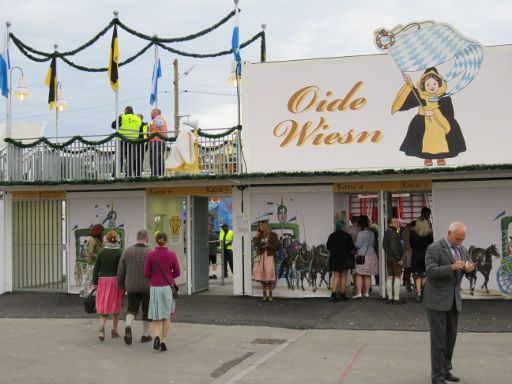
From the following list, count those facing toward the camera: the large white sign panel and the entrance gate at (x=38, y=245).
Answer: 2

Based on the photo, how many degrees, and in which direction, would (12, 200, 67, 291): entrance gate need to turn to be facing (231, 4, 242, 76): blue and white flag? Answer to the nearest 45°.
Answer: approximately 45° to its left

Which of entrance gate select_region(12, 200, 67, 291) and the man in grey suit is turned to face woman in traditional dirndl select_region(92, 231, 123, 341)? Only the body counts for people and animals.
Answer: the entrance gate

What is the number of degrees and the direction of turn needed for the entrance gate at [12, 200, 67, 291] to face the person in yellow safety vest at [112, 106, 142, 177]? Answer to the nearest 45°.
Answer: approximately 45° to its left

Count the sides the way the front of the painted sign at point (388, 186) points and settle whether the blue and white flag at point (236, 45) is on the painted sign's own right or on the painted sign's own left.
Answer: on the painted sign's own right

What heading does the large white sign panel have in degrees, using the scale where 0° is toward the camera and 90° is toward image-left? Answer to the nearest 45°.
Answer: approximately 0°
